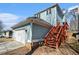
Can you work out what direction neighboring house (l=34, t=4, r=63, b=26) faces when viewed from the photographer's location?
facing the viewer and to the left of the viewer

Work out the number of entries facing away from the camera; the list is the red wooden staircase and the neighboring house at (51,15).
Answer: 0

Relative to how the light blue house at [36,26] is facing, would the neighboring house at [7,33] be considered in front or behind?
in front

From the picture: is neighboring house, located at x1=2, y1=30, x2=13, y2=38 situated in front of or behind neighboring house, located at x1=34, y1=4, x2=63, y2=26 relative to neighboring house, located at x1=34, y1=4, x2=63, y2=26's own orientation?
in front

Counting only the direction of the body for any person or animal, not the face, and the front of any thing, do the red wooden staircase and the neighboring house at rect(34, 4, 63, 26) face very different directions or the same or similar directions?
same or similar directions
